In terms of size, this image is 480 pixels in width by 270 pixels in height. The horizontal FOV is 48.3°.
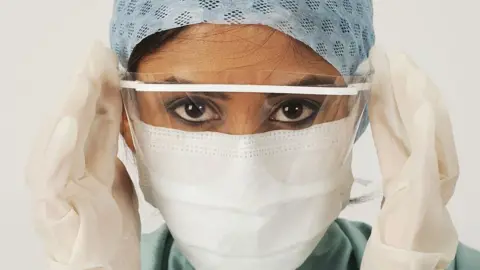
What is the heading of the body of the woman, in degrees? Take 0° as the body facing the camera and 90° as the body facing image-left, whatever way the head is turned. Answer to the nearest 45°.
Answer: approximately 0°
